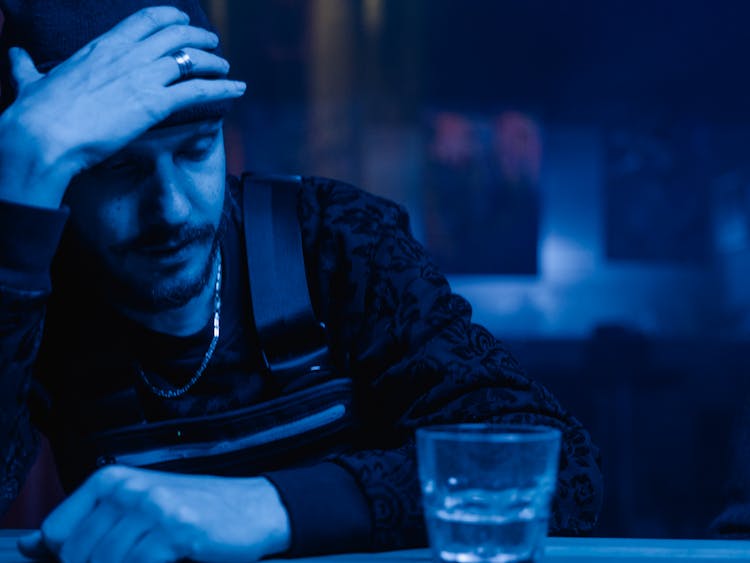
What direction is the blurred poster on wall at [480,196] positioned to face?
toward the camera

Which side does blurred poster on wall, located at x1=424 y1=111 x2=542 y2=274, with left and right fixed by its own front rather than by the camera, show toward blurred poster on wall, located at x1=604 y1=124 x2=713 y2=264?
left

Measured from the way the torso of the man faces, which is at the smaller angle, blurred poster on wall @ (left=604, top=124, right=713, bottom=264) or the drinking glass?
the drinking glass

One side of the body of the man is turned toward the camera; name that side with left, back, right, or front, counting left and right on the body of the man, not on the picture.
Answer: front

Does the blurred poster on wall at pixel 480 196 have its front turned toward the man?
yes

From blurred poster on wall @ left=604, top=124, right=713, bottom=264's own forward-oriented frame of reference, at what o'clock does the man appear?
The man is roughly at 12 o'clock from the blurred poster on wall.

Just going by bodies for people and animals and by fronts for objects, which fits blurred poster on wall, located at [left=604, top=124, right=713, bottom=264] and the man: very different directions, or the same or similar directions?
same or similar directions

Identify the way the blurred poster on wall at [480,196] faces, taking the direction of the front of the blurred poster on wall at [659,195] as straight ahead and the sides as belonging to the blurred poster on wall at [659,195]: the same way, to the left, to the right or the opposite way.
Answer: the same way

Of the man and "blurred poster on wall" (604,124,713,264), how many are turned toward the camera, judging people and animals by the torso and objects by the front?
2

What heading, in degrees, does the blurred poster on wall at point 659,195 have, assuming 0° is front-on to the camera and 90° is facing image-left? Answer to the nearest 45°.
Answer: approximately 0°

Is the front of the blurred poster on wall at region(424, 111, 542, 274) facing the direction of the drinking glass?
yes

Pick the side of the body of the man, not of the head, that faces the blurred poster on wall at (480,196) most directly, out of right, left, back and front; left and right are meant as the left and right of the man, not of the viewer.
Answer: back
